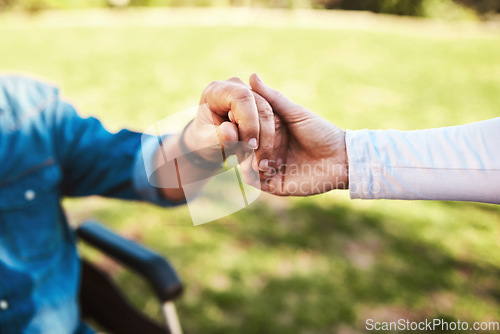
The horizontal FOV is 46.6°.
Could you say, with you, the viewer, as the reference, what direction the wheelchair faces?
facing the viewer and to the right of the viewer

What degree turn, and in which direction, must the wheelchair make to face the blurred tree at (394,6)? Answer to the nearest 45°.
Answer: approximately 90° to its left

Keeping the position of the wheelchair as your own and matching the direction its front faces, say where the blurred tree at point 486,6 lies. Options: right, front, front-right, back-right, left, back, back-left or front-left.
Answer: left
